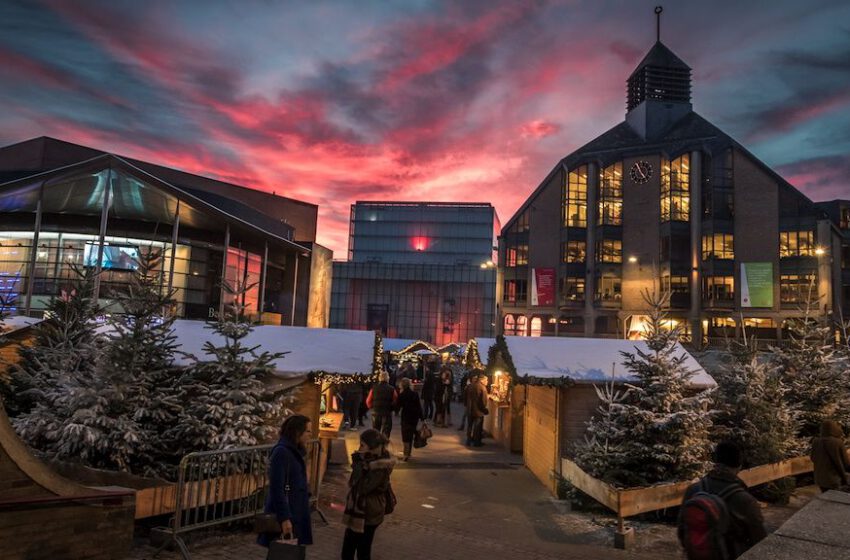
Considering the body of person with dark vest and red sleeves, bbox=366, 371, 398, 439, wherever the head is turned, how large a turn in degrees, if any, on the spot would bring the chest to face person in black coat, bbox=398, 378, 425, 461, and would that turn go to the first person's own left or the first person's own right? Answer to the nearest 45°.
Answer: approximately 135° to the first person's own right

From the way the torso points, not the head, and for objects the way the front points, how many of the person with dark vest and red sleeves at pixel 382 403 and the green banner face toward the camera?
1

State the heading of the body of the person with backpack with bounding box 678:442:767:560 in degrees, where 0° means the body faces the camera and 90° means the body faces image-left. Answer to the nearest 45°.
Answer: approximately 225°

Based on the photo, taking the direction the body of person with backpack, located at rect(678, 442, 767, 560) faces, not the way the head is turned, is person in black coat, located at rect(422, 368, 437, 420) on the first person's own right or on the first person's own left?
on the first person's own left

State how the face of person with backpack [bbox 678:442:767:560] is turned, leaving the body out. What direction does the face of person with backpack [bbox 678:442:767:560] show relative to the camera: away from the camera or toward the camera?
away from the camera

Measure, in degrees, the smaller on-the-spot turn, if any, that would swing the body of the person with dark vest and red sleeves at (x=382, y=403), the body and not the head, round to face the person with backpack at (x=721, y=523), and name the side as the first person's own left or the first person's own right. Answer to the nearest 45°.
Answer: approximately 180°

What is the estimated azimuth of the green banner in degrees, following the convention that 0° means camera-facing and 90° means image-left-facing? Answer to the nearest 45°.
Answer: approximately 0°

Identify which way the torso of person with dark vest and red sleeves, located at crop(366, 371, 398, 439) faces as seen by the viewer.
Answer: away from the camera
